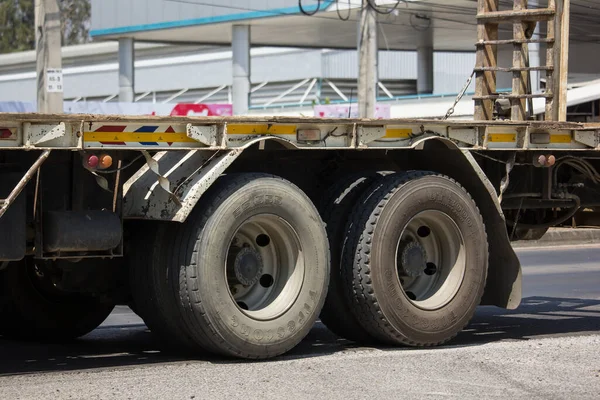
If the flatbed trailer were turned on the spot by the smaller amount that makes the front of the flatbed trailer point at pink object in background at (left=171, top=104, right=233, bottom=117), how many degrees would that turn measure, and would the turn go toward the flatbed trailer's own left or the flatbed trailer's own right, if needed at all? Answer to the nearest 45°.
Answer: approximately 135° to the flatbed trailer's own right

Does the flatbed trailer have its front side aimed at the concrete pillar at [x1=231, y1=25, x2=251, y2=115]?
no

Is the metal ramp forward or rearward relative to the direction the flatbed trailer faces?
rearward

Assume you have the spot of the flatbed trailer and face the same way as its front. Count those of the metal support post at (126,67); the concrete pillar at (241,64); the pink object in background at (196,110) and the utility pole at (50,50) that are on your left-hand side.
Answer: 0

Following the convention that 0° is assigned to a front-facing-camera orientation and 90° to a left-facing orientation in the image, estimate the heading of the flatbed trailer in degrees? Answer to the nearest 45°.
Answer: approximately 45°

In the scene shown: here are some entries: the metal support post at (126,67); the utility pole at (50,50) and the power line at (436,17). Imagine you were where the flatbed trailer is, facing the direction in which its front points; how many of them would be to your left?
0

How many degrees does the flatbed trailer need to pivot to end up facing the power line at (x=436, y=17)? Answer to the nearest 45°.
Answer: approximately 135° to its right

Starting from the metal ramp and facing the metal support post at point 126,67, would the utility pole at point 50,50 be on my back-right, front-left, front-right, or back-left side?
front-left

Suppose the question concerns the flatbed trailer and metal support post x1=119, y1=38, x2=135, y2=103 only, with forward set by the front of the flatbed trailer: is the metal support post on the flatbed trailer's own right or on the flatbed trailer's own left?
on the flatbed trailer's own right

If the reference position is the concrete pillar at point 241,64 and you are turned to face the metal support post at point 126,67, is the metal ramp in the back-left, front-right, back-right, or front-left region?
back-left

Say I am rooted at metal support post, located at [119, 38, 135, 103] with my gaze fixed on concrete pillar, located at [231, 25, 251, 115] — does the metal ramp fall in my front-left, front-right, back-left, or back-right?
front-right
